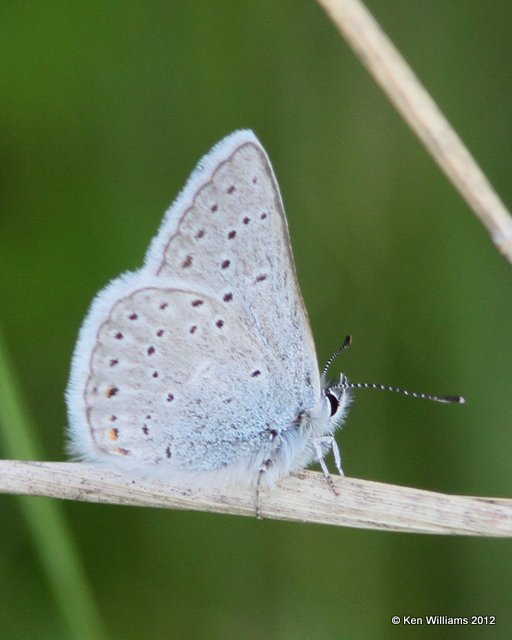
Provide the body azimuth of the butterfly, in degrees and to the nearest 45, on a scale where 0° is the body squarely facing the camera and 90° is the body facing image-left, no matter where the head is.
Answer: approximately 270°
